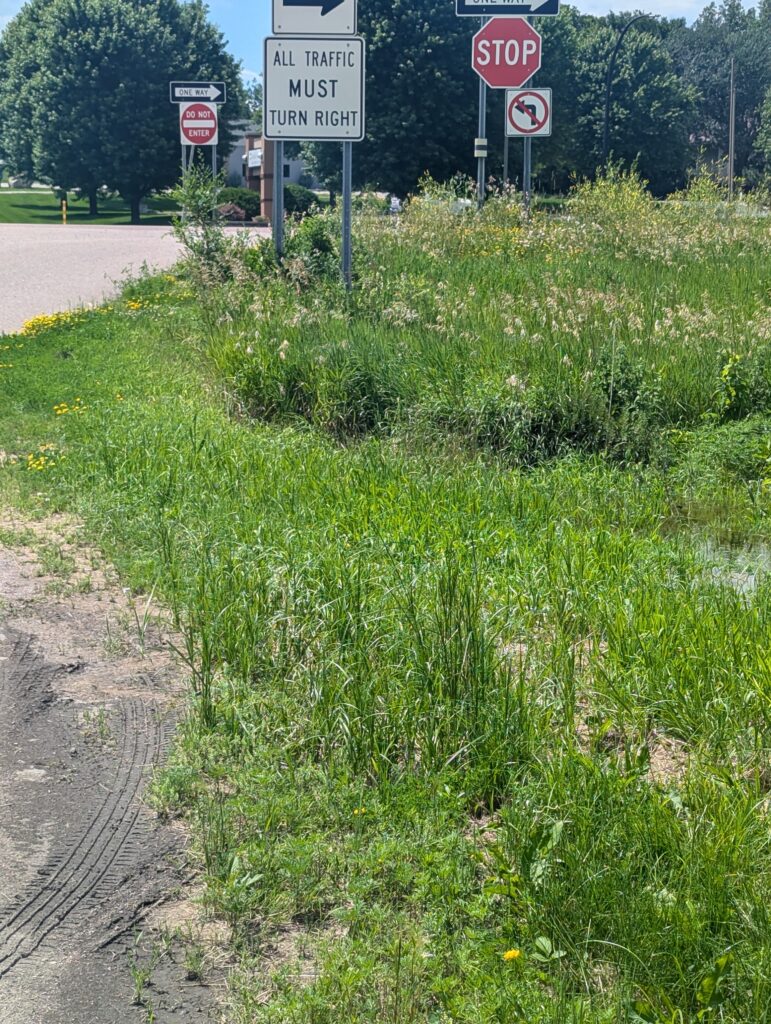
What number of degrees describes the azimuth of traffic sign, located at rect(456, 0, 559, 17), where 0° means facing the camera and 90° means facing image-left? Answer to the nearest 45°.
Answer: approximately 0°
